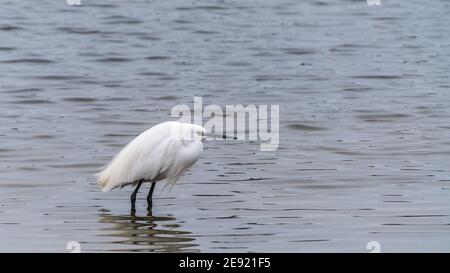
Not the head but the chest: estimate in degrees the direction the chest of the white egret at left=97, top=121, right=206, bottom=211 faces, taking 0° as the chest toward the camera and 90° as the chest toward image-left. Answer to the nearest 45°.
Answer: approximately 270°
